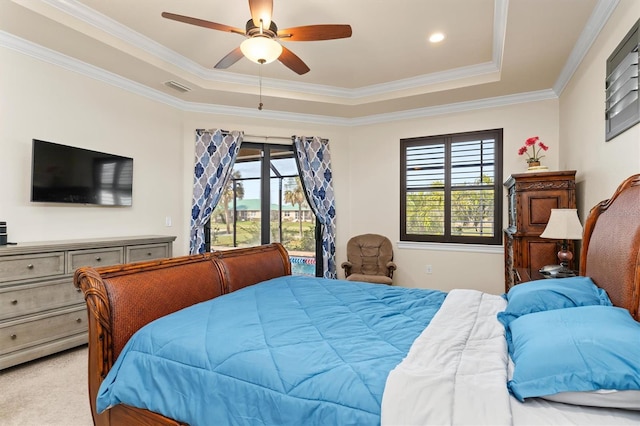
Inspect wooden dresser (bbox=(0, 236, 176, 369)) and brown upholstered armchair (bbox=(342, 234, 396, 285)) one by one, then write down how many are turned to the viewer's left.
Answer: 0

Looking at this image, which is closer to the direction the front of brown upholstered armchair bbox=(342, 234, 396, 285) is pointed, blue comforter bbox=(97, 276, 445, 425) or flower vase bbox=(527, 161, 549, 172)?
the blue comforter

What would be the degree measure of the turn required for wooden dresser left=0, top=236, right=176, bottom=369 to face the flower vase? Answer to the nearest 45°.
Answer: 0° — it already faces it

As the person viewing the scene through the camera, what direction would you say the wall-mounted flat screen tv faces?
facing the viewer and to the right of the viewer

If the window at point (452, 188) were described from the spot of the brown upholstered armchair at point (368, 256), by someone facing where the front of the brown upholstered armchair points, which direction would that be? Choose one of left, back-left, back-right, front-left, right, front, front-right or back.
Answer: left

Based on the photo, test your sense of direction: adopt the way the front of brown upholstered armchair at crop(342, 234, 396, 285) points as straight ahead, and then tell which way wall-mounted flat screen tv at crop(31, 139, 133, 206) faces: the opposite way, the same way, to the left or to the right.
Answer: to the left

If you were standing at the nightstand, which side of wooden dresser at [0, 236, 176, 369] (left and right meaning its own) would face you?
front

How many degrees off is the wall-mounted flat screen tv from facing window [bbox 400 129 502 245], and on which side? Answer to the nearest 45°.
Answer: approximately 45° to its left

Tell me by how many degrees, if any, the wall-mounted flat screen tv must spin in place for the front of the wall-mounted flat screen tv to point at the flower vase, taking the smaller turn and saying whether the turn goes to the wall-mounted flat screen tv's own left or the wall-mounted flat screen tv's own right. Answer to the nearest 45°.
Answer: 0° — it already faces it

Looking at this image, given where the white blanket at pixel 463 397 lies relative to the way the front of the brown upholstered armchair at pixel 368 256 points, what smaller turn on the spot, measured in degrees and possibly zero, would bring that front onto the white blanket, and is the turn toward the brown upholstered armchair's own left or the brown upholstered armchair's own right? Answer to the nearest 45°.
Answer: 0° — it already faces it
